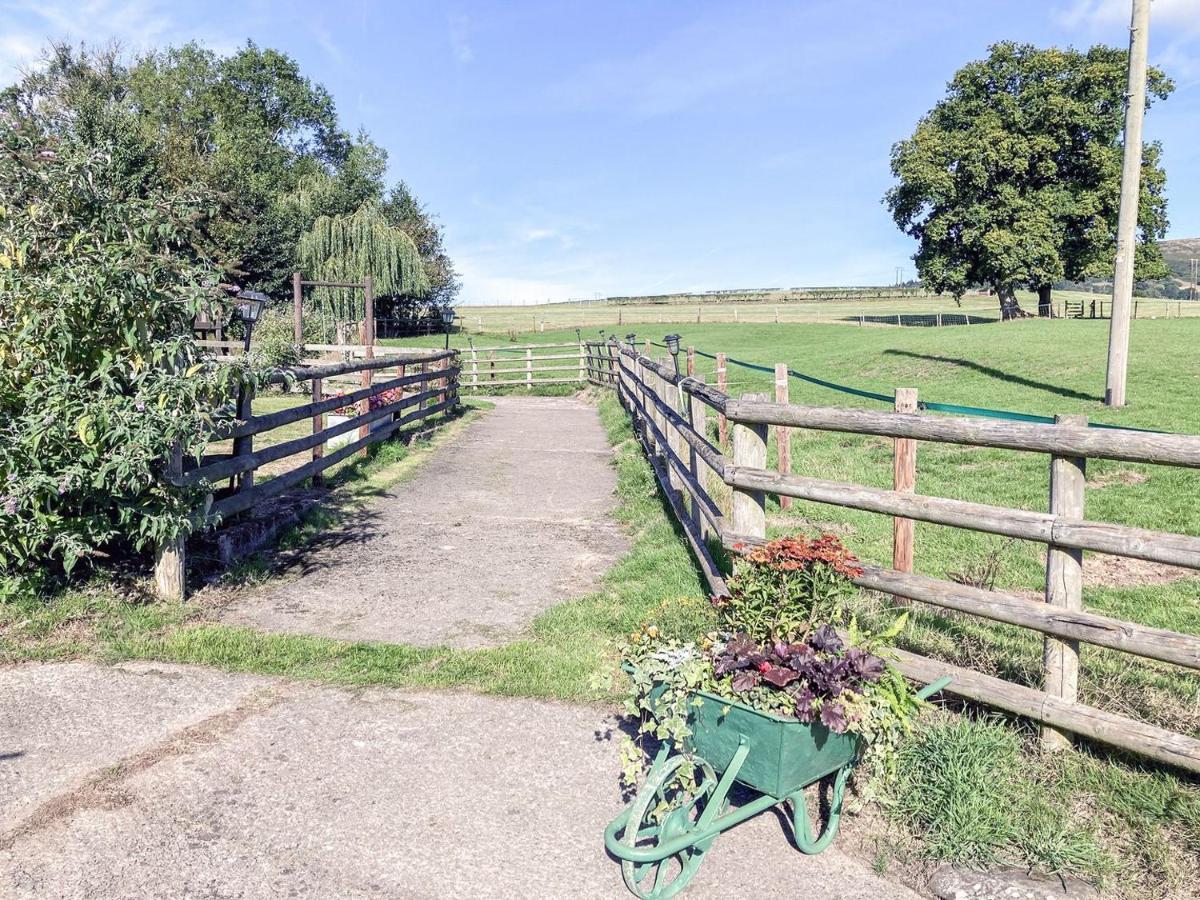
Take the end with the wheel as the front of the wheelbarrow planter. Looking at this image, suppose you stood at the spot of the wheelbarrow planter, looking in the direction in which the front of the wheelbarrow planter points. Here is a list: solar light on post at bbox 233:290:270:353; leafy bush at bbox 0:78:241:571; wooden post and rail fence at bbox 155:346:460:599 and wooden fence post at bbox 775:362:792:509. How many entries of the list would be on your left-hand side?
0

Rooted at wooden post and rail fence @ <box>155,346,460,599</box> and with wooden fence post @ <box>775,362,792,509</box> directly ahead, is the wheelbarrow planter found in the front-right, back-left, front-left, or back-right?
front-right

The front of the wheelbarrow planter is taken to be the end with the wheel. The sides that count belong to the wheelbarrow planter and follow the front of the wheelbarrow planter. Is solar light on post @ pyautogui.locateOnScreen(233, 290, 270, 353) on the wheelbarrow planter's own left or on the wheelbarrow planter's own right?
on the wheelbarrow planter's own right

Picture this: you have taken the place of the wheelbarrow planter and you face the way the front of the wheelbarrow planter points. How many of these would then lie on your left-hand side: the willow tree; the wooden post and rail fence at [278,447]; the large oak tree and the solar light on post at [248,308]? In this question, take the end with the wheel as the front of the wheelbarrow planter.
0

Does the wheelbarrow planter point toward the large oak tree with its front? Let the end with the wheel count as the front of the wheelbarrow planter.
no

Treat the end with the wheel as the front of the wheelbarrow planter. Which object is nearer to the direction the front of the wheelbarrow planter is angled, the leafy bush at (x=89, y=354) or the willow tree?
the leafy bush

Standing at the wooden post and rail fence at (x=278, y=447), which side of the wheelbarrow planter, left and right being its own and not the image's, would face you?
right

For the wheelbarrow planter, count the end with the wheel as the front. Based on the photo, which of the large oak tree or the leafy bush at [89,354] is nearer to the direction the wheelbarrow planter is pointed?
the leafy bush

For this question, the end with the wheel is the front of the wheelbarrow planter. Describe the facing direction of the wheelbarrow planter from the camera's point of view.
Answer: facing the viewer and to the left of the viewer

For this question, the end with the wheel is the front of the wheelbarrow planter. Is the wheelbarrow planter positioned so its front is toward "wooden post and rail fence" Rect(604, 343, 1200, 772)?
no

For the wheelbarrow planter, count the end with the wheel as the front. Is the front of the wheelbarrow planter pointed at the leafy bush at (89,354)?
no
